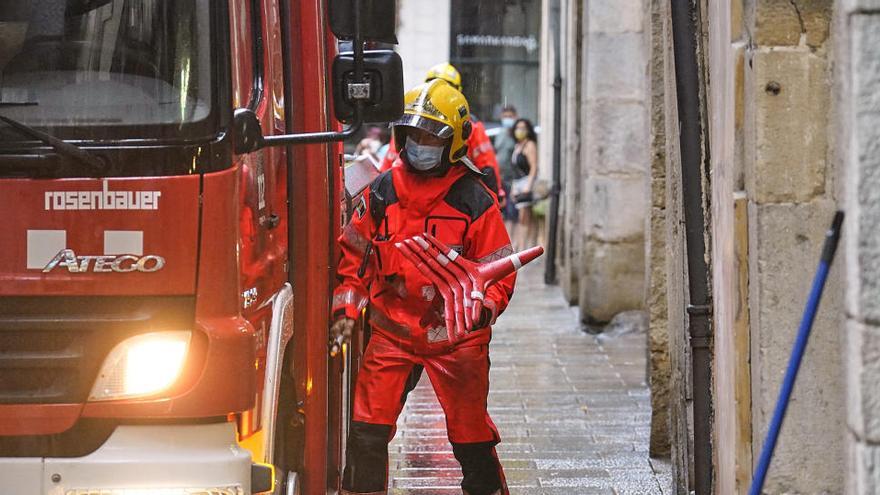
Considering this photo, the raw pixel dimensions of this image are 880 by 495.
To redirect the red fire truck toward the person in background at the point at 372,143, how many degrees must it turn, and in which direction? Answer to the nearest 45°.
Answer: approximately 180°

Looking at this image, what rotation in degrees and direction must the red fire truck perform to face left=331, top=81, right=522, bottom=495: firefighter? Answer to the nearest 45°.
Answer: approximately 135° to its left

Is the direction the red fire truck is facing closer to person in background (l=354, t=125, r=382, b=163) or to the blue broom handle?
the blue broom handle

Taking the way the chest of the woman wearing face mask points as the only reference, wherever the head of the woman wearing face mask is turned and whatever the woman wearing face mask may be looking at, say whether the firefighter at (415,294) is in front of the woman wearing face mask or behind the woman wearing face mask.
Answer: in front

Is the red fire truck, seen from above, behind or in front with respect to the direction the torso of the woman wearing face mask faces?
in front

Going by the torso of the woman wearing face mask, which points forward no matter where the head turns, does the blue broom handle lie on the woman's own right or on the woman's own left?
on the woman's own left

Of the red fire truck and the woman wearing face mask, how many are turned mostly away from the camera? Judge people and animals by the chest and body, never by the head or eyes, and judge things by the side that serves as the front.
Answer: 0

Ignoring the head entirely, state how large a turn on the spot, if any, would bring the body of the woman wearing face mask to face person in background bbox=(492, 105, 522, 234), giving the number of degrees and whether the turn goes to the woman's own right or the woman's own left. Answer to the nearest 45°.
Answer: approximately 135° to the woman's own right

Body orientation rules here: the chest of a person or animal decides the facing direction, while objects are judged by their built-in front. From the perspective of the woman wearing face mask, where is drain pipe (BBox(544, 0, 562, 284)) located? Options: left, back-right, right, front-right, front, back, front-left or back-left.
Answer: front-left

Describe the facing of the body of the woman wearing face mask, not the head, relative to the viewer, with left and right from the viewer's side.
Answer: facing the viewer and to the left of the viewer

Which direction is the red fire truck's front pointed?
toward the camera

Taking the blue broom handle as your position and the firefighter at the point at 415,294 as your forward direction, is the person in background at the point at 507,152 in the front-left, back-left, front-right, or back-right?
front-right

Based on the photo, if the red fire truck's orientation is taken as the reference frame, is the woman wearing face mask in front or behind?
behind

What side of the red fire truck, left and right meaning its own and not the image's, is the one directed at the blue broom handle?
left
